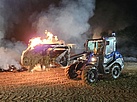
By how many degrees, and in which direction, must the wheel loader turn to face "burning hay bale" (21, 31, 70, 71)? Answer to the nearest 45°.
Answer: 0° — it already faces it

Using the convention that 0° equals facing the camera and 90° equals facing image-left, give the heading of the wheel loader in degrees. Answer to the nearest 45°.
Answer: approximately 45°
